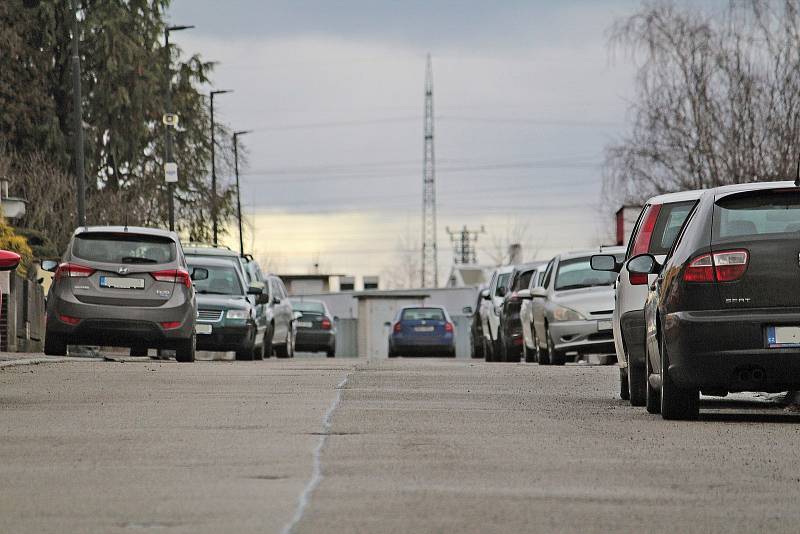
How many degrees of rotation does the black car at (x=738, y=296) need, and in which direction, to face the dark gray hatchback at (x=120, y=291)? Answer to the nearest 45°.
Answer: approximately 45° to its left

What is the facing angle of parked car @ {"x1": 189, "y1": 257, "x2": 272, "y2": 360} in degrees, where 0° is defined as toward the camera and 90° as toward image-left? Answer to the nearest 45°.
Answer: approximately 0°

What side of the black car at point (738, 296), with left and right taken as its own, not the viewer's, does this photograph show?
back

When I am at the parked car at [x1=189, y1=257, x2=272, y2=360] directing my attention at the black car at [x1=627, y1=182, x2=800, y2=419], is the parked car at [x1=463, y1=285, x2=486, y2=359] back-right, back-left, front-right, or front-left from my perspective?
back-left

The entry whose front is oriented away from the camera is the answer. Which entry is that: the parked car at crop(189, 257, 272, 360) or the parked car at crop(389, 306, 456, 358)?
the parked car at crop(389, 306, 456, 358)

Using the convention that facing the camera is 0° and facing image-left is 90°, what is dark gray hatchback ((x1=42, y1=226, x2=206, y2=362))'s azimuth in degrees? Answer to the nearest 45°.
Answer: approximately 180°

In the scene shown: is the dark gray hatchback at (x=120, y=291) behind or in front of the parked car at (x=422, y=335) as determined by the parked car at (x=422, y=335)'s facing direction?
behind

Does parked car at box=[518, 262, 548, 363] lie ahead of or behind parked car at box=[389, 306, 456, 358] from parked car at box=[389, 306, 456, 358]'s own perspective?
behind

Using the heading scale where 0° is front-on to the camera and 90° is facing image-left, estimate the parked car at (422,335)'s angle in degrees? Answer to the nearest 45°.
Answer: approximately 180°

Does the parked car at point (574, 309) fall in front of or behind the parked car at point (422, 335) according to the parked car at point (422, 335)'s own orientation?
behind

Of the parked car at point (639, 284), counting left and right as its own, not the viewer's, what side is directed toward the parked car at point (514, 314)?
front

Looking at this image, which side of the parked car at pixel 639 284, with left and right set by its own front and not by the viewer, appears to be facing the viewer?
back

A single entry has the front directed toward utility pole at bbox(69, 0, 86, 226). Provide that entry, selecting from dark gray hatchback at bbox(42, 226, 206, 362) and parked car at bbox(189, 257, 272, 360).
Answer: the dark gray hatchback
